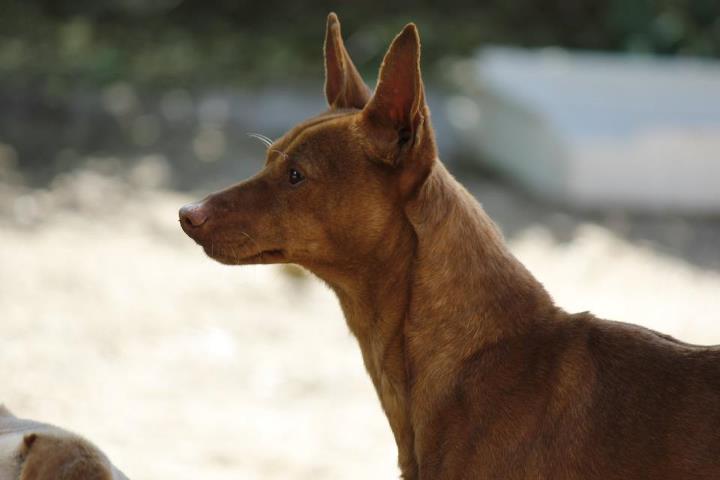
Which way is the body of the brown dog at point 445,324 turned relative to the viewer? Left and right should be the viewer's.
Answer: facing to the left of the viewer

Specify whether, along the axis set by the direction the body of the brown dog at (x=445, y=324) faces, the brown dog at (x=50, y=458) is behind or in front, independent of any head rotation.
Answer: in front
